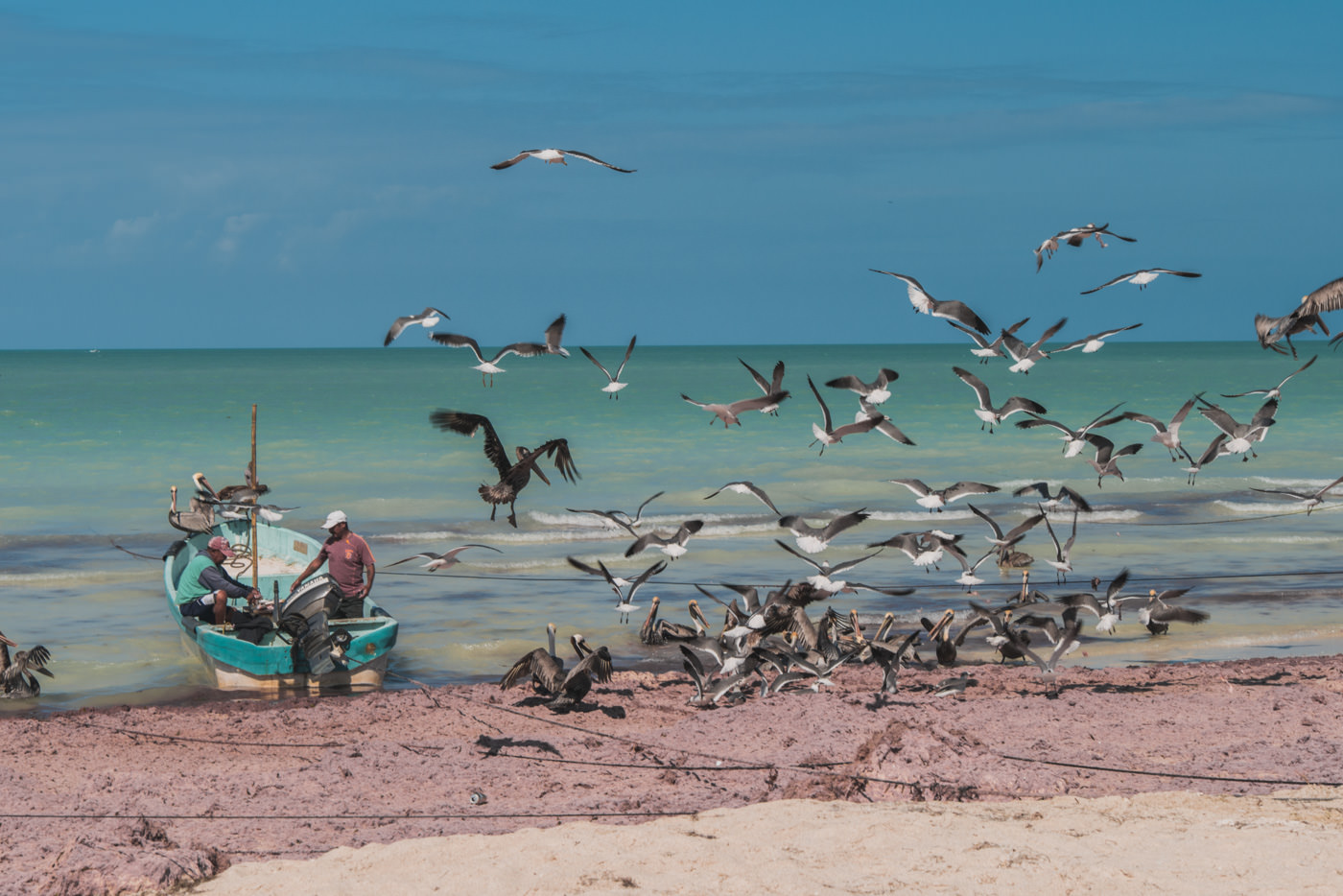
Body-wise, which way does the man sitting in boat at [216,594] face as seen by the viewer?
to the viewer's right

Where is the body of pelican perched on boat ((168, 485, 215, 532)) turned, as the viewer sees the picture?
to the viewer's left

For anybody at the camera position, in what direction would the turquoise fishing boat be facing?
facing away from the viewer

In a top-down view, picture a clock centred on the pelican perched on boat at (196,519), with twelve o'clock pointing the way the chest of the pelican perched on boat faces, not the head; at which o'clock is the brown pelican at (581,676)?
The brown pelican is roughly at 8 o'clock from the pelican perched on boat.

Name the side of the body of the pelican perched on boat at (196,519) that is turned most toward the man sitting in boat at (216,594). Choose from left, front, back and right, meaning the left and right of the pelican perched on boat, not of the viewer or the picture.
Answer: left

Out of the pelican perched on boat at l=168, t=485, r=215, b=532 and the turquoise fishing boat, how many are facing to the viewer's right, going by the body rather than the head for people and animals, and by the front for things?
0

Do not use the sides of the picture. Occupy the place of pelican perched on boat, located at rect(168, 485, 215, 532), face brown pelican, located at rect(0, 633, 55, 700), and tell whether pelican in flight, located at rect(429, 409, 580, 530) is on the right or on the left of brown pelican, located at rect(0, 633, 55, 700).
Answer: left

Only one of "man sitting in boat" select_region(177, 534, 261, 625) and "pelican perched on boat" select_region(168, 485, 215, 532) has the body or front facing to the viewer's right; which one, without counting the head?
the man sitting in boat
